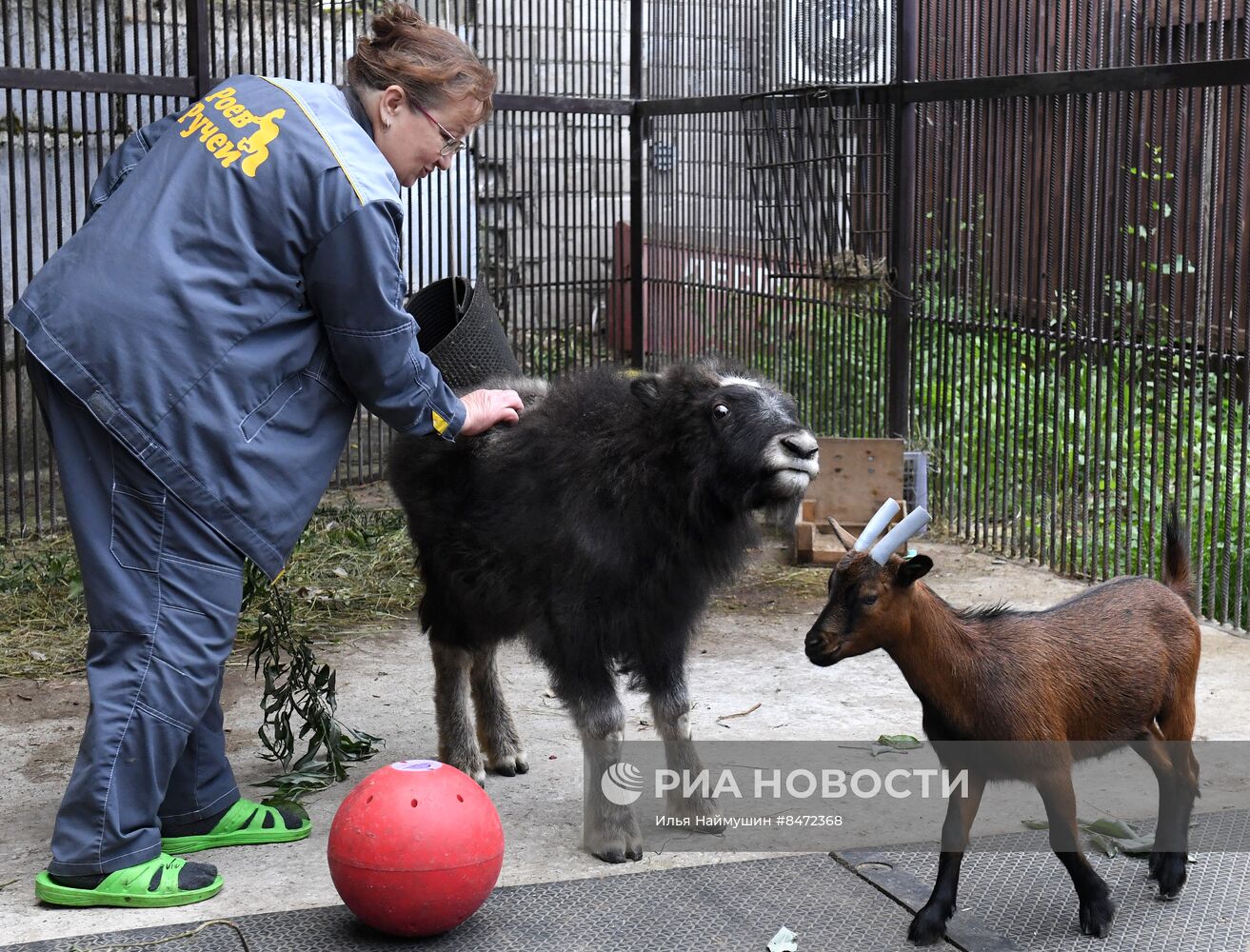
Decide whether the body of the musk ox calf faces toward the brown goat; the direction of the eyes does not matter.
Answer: yes

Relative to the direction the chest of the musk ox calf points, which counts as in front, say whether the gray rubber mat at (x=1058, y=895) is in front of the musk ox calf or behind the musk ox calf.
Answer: in front

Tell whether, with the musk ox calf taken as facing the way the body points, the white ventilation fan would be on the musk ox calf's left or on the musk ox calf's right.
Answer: on the musk ox calf's left

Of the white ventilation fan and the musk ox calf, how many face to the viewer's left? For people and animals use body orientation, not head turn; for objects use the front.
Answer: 0

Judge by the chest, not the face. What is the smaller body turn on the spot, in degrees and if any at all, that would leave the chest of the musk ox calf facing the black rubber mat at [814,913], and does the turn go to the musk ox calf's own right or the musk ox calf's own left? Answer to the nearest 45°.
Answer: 0° — it already faces it

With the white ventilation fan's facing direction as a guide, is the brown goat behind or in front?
in front

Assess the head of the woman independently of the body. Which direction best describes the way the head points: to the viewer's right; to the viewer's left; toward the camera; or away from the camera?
to the viewer's right

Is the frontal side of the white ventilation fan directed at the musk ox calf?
yes

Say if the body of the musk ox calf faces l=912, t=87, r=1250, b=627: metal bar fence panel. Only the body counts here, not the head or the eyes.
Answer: no

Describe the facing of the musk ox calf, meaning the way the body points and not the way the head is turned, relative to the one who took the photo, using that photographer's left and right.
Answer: facing the viewer and to the right of the viewer

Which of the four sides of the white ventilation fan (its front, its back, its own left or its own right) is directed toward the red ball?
front

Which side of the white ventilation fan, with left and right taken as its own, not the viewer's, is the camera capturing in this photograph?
front
